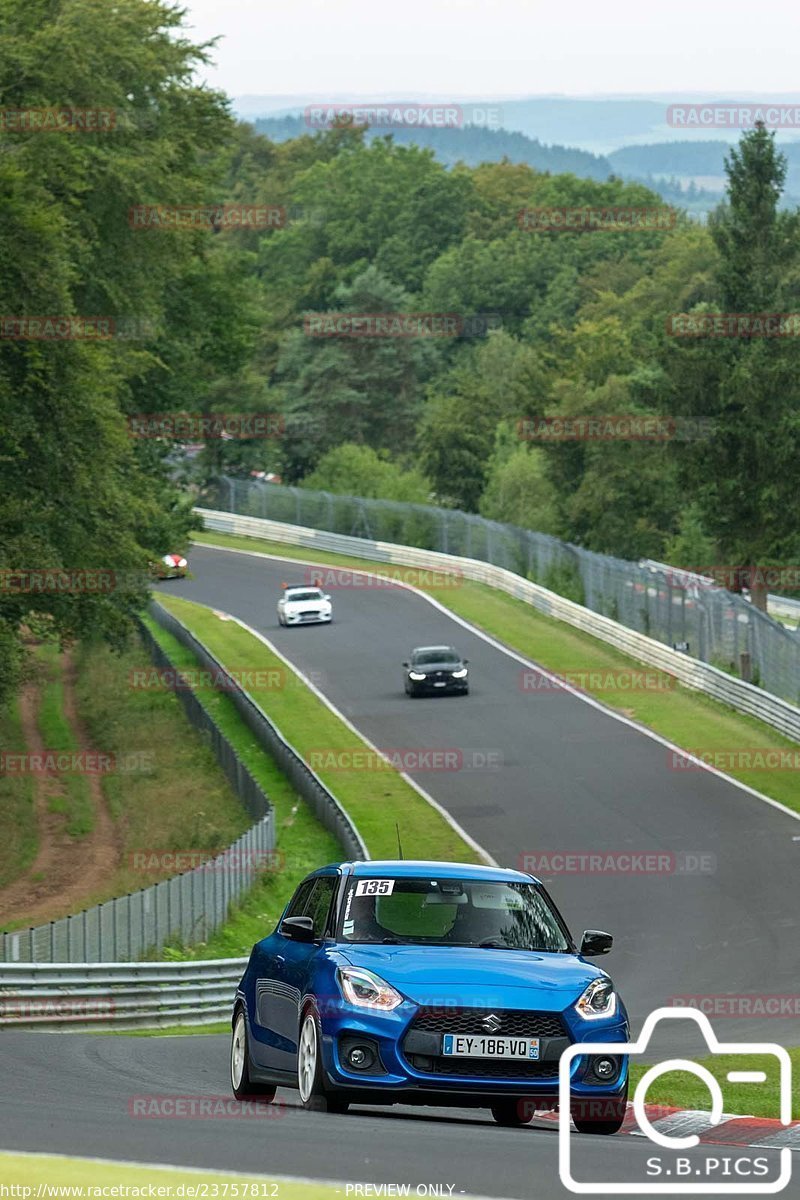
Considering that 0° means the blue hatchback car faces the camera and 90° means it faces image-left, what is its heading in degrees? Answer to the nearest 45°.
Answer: approximately 0°

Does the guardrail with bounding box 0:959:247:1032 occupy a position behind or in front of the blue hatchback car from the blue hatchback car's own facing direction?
behind

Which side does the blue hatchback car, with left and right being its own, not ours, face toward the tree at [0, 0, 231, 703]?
back

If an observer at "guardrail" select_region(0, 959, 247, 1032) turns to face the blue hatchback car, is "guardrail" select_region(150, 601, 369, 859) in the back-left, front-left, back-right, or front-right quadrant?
back-left

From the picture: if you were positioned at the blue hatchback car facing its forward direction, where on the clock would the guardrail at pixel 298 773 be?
The guardrail is roughly at 6 o'clock from the blue hatchback car.
